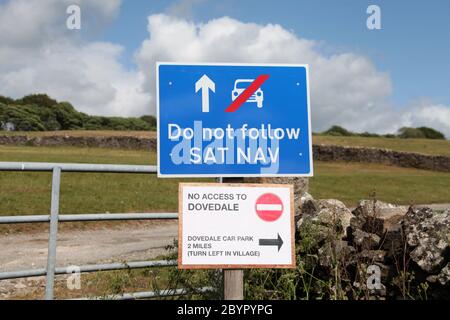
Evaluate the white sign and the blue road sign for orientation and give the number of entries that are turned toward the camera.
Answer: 2

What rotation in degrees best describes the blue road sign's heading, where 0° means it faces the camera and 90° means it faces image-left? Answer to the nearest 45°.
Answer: approximately 0°

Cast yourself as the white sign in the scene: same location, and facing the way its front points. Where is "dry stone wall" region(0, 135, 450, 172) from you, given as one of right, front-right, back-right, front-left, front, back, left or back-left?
back

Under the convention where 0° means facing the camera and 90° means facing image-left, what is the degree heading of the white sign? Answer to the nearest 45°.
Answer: approximately 0°

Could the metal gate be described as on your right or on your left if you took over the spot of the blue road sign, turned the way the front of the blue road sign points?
on your right

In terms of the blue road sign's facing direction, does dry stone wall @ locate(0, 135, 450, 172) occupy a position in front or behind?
behind
